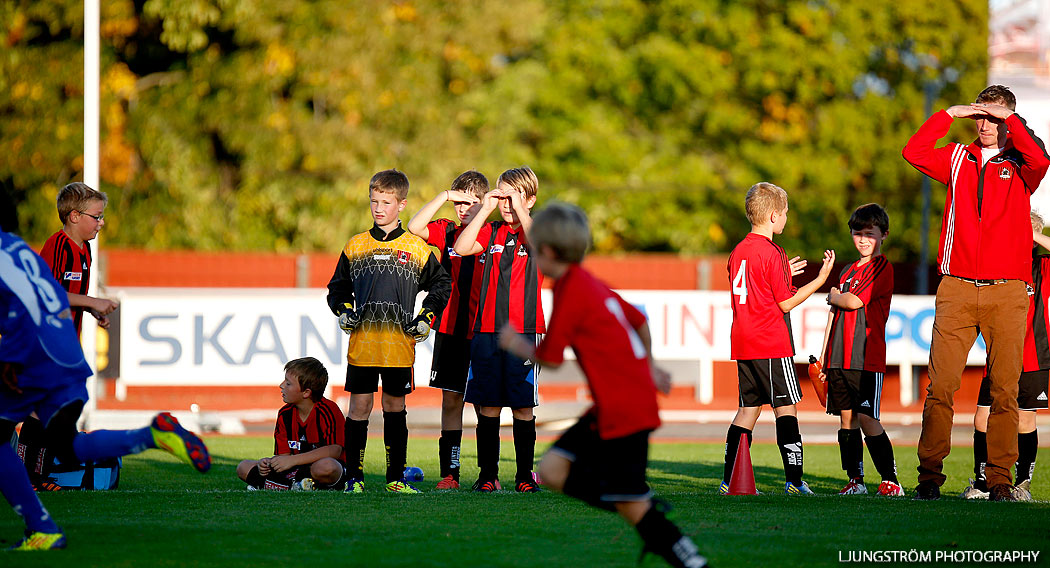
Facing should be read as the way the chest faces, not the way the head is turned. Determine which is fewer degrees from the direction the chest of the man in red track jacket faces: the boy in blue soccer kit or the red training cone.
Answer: the boy in blue soccer kit

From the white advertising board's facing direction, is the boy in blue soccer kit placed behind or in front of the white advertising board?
in front

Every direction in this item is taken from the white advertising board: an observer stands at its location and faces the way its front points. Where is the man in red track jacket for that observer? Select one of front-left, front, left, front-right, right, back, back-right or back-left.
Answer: front-left

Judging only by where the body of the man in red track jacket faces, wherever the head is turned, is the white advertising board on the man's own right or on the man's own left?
on the man's own right

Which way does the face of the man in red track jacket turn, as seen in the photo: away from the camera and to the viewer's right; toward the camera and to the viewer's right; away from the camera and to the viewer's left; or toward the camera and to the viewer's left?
toward the camera and to the viewer's left

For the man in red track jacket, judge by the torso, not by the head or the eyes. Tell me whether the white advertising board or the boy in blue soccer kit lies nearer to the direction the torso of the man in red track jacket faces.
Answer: the boy in blue soccer kit

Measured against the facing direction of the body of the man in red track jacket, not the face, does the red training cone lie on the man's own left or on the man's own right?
on the man's own right

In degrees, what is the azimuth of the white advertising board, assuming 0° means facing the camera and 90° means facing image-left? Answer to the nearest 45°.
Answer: approximately 0°

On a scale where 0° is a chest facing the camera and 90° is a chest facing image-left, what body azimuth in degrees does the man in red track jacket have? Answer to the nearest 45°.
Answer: approximately 0°

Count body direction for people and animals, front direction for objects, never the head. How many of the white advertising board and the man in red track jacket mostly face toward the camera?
2

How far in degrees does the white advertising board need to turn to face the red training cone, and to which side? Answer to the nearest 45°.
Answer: approximately 45° to its left

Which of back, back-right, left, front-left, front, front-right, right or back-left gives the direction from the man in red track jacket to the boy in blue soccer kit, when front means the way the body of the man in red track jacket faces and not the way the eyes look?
front-right
